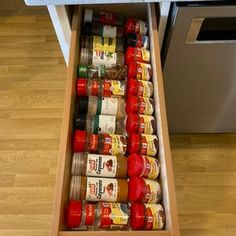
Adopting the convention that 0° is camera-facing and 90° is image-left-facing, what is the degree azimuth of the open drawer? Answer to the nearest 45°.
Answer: approximately 0°
